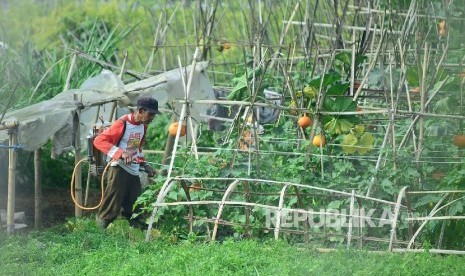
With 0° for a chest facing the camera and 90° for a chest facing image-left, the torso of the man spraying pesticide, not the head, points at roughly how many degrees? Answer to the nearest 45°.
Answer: approximately 315°

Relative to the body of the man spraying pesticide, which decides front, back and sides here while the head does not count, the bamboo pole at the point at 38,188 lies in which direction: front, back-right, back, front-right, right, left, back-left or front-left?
back-right

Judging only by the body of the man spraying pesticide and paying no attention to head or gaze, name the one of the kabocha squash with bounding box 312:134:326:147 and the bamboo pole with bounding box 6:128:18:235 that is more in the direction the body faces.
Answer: the kabocha squash

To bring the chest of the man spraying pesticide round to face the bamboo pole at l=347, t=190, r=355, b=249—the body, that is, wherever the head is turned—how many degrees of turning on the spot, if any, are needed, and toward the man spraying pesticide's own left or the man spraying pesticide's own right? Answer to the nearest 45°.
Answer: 0° — they already face it

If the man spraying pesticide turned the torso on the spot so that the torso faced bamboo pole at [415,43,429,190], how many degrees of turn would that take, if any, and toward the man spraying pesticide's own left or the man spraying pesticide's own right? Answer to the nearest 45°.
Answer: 0° — they already face it

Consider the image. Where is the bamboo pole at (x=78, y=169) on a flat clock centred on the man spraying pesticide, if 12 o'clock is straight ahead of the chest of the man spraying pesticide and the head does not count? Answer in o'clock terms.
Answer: The bamboo pole is roughly at 5 o'clock from the man spraying pesticide.

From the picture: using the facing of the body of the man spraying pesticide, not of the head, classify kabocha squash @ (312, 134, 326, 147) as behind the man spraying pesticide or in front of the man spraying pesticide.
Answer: in front
